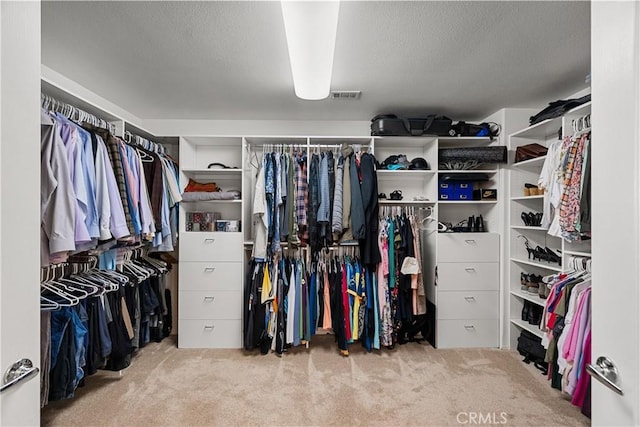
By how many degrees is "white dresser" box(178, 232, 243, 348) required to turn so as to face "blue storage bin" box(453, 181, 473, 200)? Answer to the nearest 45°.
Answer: approximately 90° to its left

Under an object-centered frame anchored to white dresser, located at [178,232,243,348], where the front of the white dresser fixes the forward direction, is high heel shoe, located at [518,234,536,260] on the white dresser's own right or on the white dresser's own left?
on the white dresser's own left

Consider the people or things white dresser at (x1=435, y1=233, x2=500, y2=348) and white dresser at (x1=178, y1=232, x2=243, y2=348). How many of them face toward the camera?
2

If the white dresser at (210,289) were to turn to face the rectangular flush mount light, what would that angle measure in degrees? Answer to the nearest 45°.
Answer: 0° — it already faces it

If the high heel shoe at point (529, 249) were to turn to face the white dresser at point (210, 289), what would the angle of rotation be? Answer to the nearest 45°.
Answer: approximately 180°

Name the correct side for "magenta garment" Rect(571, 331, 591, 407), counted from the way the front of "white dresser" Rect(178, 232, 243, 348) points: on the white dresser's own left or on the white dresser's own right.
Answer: on the white dresser's own left
